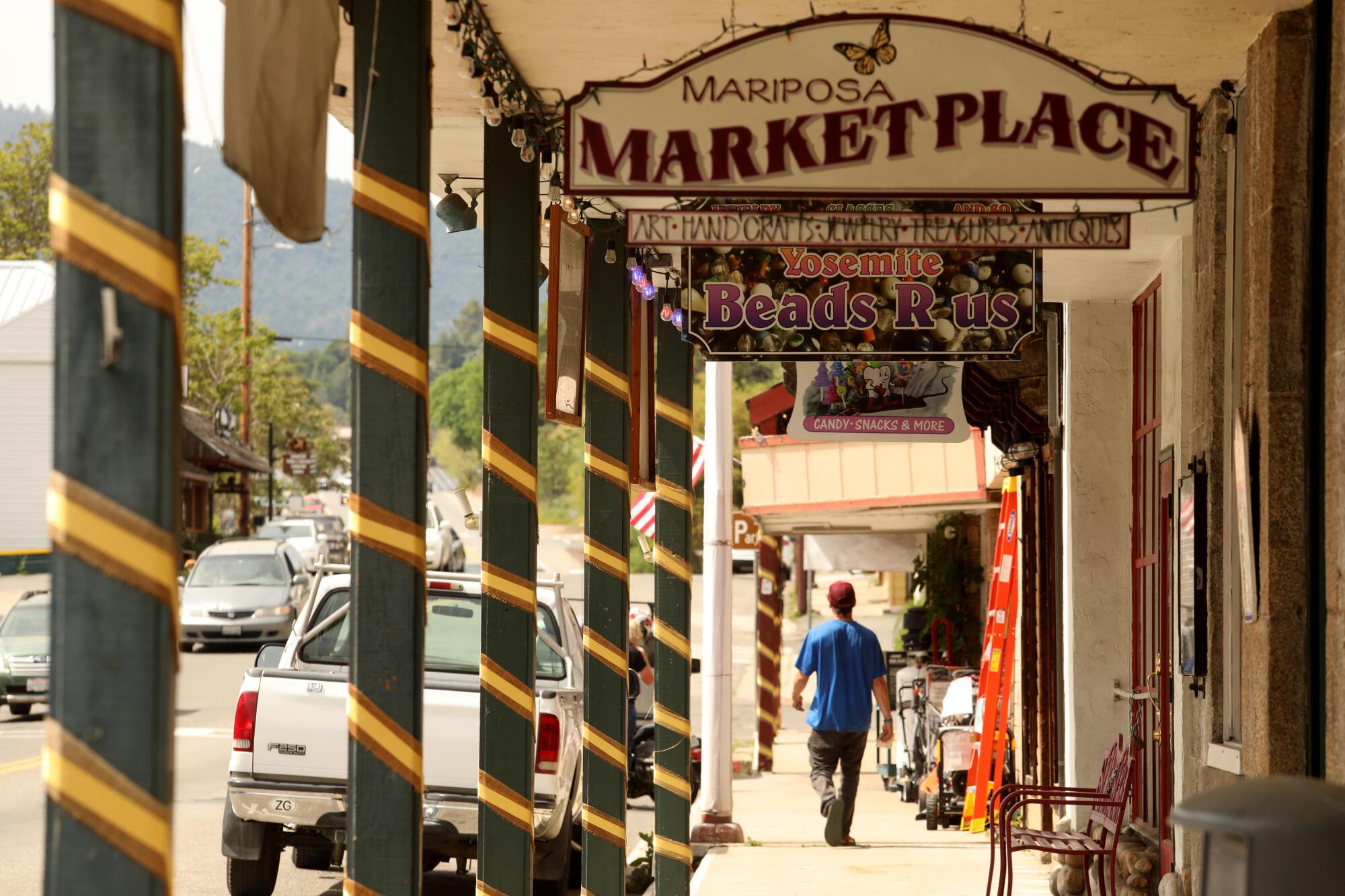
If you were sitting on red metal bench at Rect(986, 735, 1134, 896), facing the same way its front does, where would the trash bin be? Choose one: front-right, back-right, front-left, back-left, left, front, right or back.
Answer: left

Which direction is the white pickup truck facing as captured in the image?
away from the camera

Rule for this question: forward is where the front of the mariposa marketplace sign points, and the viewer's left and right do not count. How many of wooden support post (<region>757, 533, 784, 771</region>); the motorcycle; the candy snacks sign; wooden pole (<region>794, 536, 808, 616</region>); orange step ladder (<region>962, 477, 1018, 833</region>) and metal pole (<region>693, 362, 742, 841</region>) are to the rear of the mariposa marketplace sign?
6

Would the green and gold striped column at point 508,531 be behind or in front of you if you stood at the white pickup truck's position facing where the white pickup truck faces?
behind

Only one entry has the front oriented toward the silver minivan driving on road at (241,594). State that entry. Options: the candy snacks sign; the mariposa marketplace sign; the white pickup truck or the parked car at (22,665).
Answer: the white pickup truck

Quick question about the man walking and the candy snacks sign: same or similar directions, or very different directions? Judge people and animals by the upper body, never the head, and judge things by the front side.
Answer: very different directions

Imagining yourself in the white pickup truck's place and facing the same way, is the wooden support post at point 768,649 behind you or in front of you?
in front

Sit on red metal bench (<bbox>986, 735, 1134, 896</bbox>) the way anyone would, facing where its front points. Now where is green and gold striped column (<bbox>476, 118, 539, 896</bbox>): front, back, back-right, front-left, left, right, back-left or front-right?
front-left

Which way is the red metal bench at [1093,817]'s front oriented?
to the viewer's left

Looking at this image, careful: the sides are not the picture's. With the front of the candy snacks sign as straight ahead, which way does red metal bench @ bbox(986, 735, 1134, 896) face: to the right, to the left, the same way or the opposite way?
to the right

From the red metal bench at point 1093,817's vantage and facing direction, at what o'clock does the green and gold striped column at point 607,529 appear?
The green and gold striped column is roughly at 12 o'clock from the red metal bench.

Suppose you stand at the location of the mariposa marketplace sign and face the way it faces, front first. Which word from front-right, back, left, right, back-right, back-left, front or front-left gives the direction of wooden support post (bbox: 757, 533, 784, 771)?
back

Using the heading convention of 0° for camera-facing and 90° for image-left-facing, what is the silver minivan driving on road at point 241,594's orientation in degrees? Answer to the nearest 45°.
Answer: approximately 0°

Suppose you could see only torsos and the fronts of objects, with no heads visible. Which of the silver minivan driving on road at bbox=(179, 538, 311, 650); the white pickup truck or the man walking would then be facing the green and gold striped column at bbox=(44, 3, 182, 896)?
the silver minivan driving on road

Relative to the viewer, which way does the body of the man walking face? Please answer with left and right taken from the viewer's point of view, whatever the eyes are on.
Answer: facing away from the viewer

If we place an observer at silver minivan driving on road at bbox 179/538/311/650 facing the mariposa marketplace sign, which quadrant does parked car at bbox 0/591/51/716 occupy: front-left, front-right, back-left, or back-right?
front-right

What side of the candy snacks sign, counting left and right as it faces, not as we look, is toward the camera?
front
